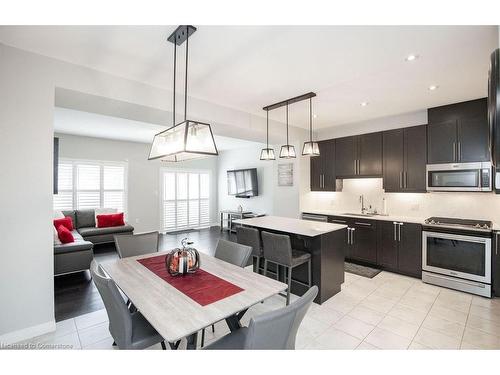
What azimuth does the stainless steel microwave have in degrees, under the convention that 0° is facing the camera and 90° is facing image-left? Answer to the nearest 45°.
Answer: approximately 0°

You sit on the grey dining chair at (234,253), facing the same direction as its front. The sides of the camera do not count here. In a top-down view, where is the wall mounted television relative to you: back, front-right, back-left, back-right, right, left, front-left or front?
back-right

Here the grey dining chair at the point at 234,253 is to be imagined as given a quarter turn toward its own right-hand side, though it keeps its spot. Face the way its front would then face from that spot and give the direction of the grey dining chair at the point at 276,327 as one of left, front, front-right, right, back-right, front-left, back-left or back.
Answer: back-left

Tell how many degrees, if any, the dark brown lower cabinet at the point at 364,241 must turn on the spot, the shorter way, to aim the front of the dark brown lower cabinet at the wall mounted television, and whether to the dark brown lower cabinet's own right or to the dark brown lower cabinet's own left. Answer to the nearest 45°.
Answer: approximately 90° to the dark brown lower cabinet's own right

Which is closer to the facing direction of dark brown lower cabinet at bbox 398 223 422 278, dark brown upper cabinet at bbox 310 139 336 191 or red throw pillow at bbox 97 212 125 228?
the red throw pillow

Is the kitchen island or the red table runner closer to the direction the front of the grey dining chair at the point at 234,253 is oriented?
the red table runner

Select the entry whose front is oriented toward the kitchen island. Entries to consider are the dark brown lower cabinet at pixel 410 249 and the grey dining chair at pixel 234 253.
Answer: the dark brown lower cabinet

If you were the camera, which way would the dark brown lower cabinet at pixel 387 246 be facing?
facing the viewer and to the left of the viewer
